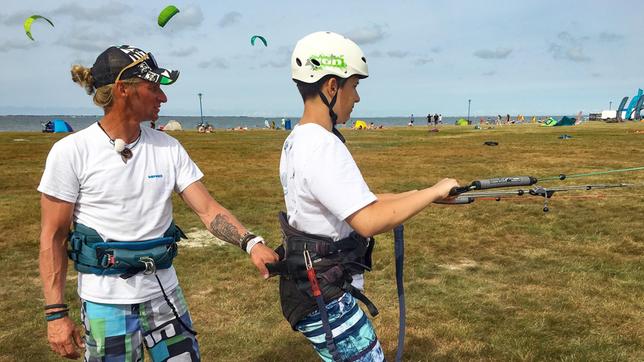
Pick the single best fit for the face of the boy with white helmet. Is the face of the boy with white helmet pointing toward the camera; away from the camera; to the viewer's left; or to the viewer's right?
to the viewer's right

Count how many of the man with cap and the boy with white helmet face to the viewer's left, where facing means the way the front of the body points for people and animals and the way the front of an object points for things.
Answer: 0

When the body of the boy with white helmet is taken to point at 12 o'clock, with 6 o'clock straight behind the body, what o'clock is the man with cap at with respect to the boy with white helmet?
The man with cap is roughly at 6 o'clock from the boy with white helmet.

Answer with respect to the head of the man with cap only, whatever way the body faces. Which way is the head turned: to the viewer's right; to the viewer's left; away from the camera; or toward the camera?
to the viewer's right

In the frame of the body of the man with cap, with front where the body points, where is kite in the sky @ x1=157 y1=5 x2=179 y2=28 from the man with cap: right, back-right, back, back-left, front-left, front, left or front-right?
back-left

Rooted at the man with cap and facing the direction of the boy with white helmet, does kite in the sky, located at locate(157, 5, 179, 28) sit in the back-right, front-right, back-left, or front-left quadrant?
back-left

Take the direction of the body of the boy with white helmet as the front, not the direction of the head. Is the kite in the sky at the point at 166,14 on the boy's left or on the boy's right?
on the boy's left

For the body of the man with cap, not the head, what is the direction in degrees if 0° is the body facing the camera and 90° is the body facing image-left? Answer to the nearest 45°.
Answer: approximately 315°

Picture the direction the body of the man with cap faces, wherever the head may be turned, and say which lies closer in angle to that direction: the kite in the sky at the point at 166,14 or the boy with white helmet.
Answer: the boy with white helmet

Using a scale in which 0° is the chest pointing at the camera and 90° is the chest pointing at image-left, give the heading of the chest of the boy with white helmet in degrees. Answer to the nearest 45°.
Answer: approximately 270°
